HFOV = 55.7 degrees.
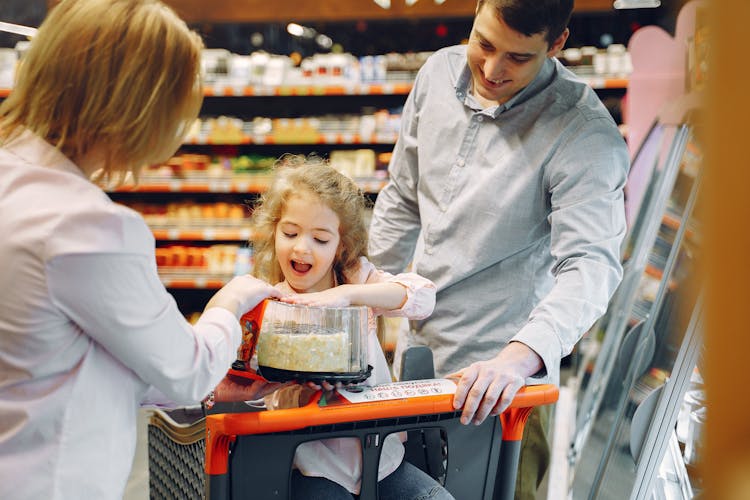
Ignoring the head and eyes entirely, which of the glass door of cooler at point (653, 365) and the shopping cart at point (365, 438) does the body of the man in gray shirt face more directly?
the shopping cart

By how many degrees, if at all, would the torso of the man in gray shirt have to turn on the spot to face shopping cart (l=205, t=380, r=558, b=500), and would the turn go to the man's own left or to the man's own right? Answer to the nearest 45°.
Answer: approximately 45° to the man's own left

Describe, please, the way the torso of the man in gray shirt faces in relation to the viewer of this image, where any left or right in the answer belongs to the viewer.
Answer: facing the viewer and to the left of the viewer

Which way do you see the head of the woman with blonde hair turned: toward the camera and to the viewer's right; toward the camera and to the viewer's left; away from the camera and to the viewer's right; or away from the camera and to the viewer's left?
away from the camera and to the viewer's right

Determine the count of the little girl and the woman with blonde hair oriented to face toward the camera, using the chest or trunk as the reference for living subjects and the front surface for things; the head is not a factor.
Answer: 1

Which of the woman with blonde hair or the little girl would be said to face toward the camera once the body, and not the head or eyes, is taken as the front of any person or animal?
the little girl

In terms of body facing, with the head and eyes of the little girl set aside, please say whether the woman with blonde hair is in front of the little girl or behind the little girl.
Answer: in front

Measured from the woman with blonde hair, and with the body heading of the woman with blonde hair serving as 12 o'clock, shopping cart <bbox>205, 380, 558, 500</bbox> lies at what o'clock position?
The shopping cart is roughly at 1 o'clock from the woman with blonde hair.

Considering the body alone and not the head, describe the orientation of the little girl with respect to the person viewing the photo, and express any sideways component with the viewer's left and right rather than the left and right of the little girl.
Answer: facing the viewer

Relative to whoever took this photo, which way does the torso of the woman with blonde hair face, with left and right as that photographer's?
facing away from the viewer and to the right of the viewer

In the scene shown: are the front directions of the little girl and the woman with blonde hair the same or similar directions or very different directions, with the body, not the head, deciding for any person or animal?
very different directions

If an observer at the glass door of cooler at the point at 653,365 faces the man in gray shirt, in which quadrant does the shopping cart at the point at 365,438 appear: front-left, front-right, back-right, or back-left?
front-left

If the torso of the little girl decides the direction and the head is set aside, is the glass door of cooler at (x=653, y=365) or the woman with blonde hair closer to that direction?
the woman with blonde hair

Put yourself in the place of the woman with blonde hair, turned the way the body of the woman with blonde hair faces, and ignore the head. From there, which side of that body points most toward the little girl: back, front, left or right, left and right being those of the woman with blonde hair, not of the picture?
front
